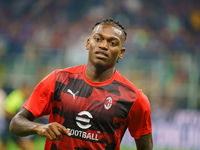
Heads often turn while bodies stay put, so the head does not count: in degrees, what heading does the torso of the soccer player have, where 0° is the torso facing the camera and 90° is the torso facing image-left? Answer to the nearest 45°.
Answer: approximately 0°
